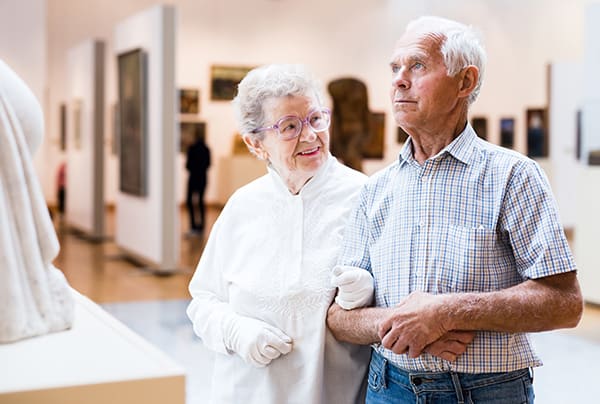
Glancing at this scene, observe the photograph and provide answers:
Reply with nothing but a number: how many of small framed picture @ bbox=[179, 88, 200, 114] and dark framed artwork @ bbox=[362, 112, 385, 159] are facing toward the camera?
2

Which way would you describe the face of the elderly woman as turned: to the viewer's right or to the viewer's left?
to the viewer's right

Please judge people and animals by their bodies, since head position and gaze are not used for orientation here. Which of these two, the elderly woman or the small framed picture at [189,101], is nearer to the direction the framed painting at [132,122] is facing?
the elderly woman

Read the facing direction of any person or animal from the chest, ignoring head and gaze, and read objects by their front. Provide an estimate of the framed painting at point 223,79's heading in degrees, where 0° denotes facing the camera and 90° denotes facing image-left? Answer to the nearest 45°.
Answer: approximately 0°

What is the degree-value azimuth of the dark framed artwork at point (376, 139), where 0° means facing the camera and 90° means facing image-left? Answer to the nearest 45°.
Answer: approximately 0°

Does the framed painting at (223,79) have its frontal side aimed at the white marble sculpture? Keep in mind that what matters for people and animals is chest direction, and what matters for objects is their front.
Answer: yes

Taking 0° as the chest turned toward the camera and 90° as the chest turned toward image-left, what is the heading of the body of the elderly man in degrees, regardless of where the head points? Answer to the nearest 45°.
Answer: approximately 45°
